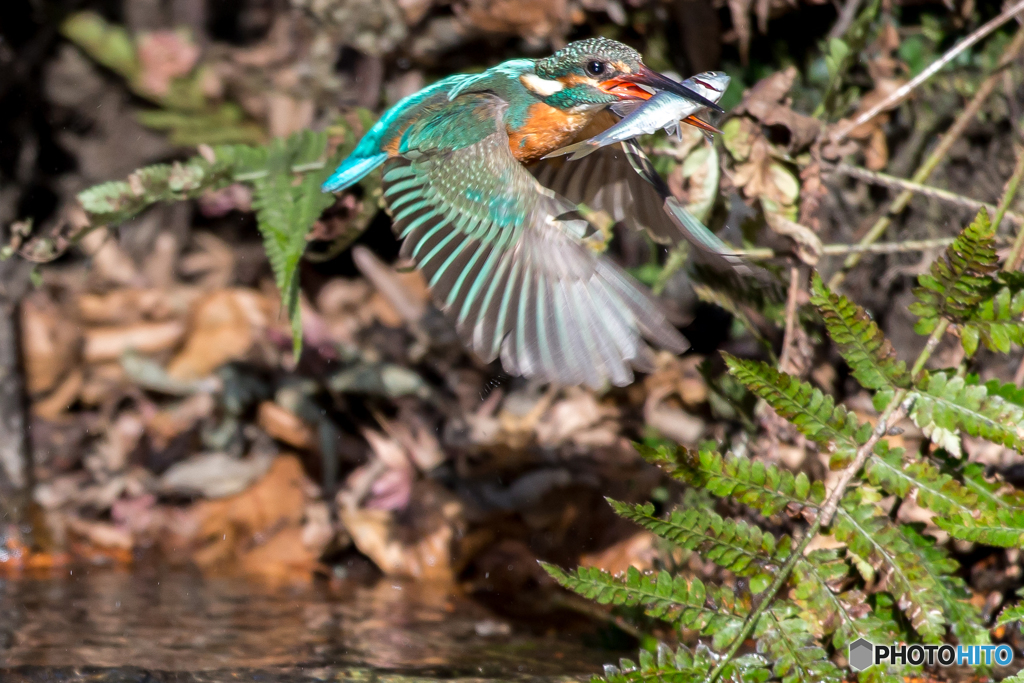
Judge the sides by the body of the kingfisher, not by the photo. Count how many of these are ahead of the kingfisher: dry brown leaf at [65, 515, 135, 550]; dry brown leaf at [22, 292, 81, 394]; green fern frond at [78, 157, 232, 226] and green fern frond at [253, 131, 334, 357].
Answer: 0

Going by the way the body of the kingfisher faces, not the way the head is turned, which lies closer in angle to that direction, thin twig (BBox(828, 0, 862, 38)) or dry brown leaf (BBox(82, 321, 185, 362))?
the thin twig

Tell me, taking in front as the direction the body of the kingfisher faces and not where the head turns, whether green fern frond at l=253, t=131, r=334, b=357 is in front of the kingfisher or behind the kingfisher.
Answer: behind

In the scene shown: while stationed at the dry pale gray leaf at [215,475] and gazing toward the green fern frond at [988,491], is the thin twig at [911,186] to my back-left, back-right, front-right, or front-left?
front-left

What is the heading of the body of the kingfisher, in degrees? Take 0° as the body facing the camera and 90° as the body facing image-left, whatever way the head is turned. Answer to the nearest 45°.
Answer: approximately 270°

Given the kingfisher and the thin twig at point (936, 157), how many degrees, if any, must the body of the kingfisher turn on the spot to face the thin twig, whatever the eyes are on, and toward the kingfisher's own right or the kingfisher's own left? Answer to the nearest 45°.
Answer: approximately 45° to the kingfisher's own left

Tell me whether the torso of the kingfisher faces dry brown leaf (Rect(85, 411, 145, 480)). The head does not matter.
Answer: no

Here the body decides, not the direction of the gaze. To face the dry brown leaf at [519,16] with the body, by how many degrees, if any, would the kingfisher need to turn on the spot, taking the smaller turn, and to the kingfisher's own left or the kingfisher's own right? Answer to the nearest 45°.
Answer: approximately 90° to the kingfisher's own left

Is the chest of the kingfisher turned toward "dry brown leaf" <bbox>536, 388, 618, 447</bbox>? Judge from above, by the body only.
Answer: no
